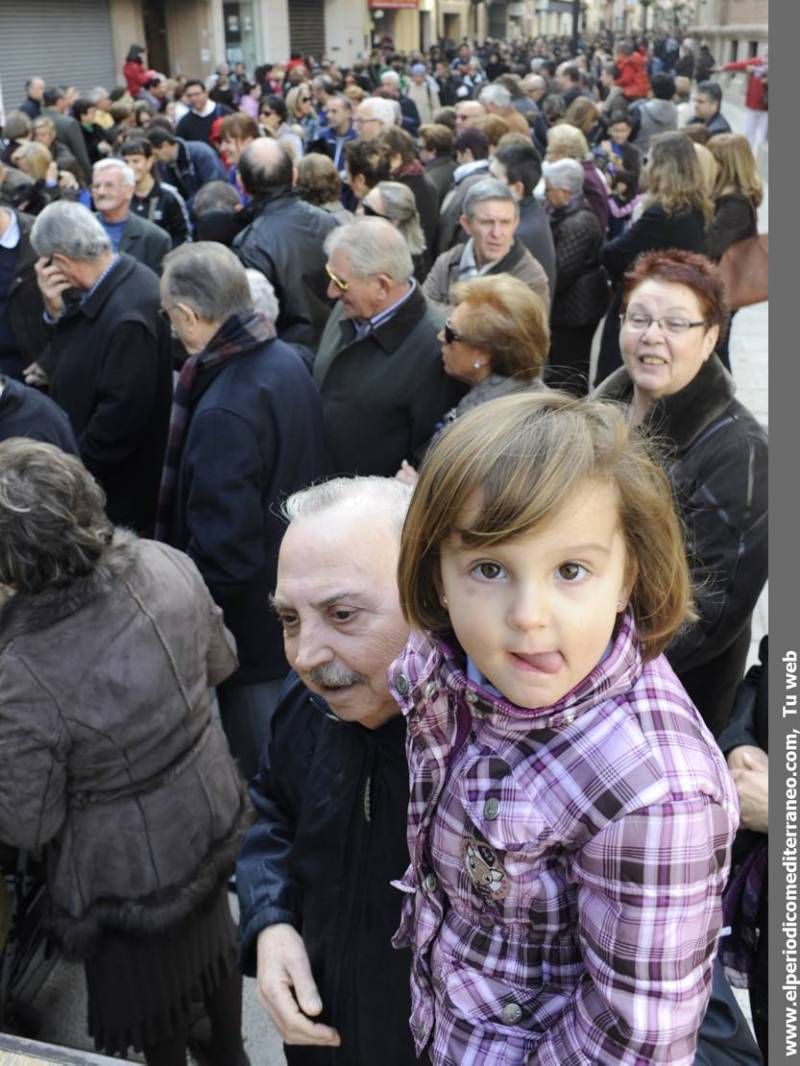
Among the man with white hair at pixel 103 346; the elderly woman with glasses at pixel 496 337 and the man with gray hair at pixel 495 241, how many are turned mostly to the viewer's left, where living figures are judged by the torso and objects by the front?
2

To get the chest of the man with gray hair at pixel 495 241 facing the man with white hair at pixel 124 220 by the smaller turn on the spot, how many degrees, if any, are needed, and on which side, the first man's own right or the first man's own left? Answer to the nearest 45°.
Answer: approximately 135° to the first man's own right

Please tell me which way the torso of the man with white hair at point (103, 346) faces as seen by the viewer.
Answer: to the viewer's left

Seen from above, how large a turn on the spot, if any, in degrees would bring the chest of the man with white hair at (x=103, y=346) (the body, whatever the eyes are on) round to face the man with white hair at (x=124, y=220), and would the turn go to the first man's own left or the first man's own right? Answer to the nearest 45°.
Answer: approximately 90° to the first man's own right

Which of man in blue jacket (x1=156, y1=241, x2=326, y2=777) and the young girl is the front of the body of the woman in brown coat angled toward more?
the man in blue jacket

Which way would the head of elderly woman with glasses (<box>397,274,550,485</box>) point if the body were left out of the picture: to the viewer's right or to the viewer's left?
to the viewer's left

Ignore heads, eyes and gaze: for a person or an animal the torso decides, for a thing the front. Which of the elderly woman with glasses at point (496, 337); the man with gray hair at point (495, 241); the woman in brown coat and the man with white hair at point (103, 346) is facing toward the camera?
the man with gray hair at point (495, 241)

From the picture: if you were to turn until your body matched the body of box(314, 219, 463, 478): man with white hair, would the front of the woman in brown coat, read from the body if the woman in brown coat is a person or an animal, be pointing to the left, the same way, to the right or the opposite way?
to the right

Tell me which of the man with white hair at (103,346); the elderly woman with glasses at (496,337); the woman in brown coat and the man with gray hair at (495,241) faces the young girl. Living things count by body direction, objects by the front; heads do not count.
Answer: the man with gray hair at (495,241)

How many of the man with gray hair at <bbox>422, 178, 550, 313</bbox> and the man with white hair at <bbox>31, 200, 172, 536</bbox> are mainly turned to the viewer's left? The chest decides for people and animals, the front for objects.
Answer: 1

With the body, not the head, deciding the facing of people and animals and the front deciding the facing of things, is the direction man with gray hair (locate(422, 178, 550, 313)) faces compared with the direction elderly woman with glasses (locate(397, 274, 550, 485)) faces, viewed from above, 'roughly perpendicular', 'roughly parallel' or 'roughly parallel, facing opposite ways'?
roughly perpendicular

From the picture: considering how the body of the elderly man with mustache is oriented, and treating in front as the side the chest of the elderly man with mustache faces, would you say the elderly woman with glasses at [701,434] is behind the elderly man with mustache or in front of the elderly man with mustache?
behind

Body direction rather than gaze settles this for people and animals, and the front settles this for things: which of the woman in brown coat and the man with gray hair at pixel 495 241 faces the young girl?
the man with gray hair

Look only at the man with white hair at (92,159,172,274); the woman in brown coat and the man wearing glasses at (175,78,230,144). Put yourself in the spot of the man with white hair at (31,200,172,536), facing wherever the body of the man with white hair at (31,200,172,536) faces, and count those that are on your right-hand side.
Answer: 2

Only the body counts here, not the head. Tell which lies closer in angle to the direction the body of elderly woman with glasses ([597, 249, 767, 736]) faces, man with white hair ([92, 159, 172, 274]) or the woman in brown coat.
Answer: the woman in brown coat
